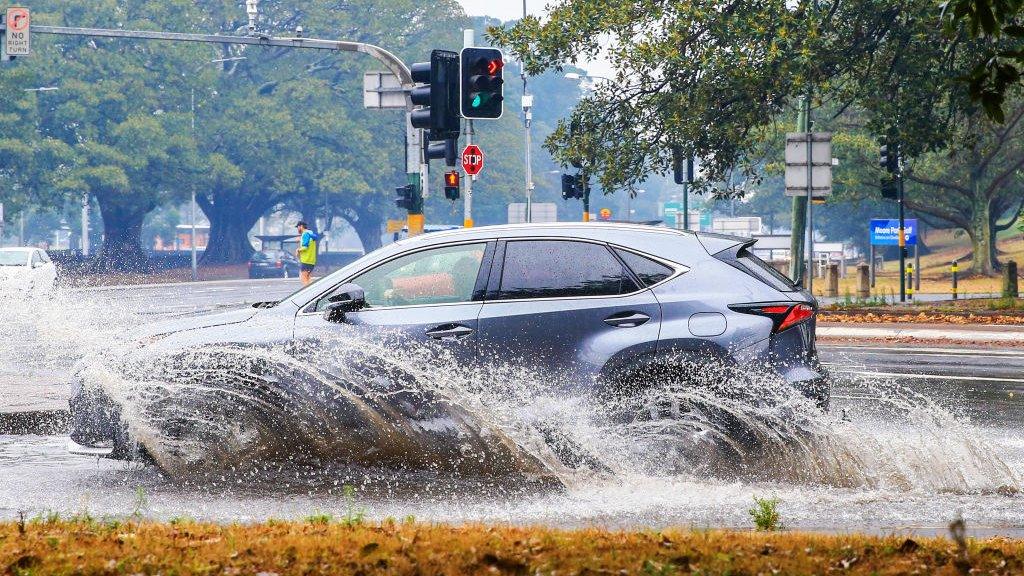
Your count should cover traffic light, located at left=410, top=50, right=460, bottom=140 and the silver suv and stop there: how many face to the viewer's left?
2

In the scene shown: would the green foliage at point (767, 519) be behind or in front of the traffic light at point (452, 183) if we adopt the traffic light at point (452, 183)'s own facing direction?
in front

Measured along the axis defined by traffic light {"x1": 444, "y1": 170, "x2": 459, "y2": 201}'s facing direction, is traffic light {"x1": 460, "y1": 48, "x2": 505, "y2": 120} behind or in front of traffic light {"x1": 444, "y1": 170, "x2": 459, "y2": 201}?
in front

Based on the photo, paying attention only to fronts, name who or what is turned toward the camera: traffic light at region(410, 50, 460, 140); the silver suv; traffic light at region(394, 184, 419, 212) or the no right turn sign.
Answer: the no right turn sign

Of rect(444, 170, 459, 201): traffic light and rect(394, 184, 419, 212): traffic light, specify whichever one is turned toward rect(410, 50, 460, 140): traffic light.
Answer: rect(444, 170, 459, 201): traffic light

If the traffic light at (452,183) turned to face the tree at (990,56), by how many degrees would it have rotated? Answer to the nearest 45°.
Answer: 0° — it already faces it

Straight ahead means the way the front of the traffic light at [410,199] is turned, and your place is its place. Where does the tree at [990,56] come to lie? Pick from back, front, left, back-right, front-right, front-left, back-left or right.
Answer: left

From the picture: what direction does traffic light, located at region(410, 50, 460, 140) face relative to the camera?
to the viewer's left

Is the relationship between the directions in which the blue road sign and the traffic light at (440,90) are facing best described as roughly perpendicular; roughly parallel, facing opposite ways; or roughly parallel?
roughly perpendicular

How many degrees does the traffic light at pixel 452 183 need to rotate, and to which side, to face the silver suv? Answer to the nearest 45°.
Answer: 0° — it already faces it

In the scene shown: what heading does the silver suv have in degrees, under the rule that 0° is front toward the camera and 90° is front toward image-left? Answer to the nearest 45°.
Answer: approximately 90°

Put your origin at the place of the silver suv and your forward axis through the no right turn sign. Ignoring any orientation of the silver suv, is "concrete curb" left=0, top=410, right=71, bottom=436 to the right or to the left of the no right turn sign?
left

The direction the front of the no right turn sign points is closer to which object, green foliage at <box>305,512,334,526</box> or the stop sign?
the green foliage
